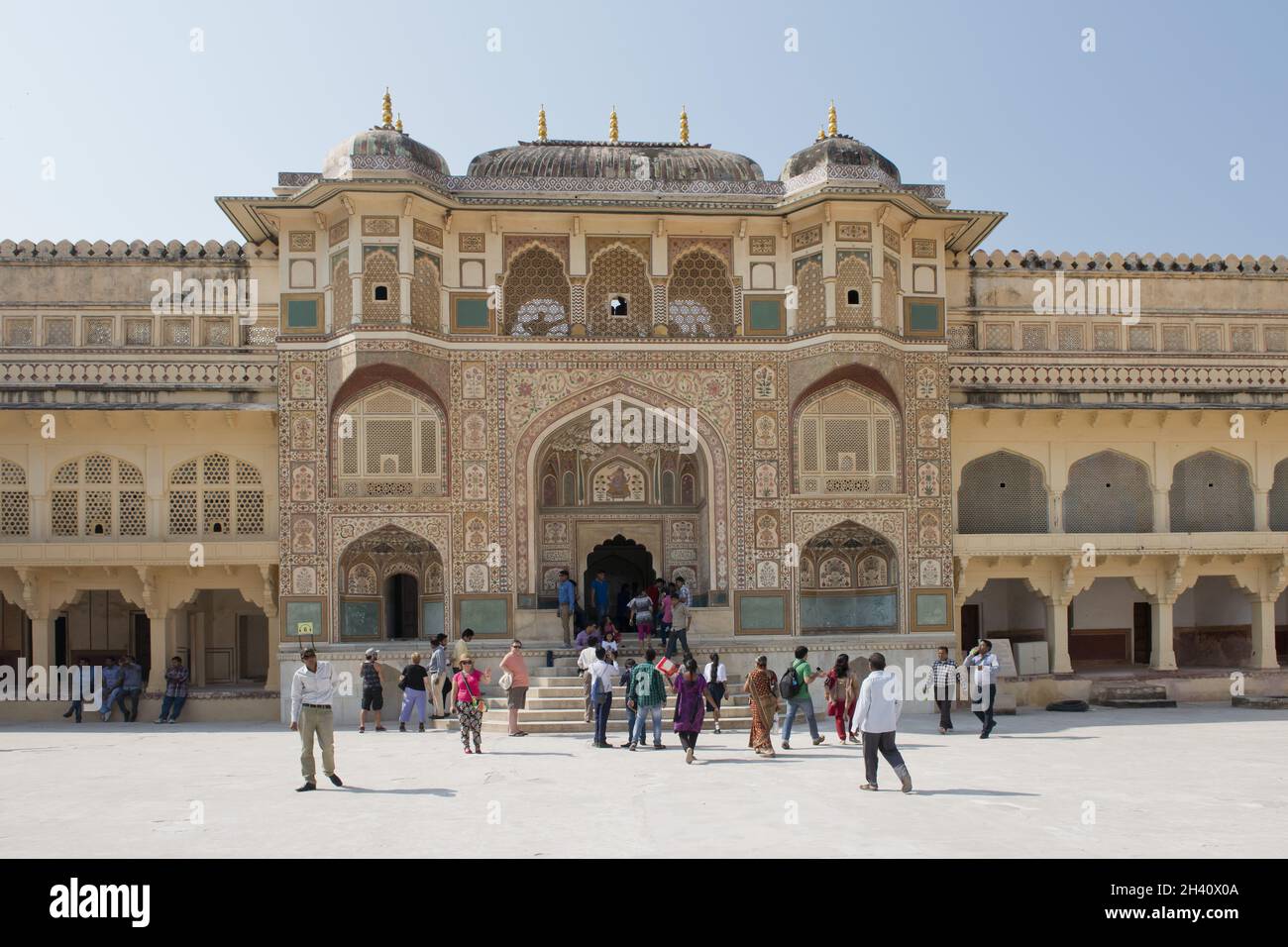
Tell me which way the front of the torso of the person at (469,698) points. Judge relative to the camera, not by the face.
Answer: toward the camera

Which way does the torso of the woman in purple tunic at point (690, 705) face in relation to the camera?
away from the camera

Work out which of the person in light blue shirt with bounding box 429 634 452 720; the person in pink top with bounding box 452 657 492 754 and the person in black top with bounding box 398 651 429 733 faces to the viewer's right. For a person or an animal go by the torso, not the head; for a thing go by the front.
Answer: the person in light blue shirt with bounding box 429 634 452 720

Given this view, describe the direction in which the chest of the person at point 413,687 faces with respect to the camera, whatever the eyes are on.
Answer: away from the camera

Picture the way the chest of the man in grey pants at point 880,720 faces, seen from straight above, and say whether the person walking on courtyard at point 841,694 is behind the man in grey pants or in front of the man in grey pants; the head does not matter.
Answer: in front

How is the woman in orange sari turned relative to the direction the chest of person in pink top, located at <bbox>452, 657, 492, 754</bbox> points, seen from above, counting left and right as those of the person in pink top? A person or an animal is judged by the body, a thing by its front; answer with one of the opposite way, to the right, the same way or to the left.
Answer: the opposite way

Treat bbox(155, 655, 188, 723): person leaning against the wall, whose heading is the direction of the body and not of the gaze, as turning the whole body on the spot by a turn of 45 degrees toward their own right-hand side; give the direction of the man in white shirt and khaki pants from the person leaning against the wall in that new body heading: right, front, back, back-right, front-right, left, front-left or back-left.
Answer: front-left

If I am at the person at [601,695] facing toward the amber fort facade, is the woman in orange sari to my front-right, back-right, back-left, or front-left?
back-right

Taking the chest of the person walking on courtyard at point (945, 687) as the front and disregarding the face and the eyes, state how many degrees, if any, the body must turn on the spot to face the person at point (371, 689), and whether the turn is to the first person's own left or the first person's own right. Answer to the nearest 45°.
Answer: approximately 90° to the first person's own right

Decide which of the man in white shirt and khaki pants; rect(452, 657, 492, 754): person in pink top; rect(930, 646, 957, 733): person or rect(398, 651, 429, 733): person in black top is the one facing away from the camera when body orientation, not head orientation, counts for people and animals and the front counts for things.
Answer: rect(398, 651, 429, 733): person in black top

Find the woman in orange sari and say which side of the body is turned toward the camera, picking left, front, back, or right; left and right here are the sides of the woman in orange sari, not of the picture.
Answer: back

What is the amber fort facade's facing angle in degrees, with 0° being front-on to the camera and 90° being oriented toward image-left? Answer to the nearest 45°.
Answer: approximately 0°

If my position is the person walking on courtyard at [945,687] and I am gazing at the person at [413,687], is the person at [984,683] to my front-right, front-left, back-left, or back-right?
back-left

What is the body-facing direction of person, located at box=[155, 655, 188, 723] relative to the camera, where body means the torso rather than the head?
toward the camera

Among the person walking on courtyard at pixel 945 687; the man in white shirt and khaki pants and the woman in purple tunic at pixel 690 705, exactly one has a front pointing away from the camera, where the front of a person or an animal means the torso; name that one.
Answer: the woman in purple tunic

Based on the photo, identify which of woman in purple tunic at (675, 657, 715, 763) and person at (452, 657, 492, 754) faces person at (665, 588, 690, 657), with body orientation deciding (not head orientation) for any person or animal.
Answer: the woman in purple tunic
